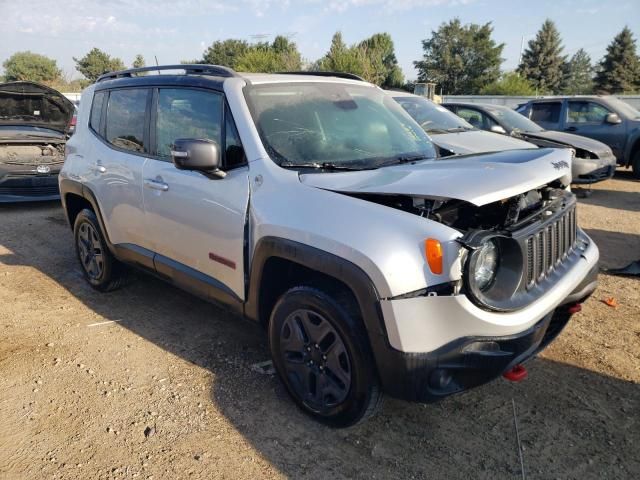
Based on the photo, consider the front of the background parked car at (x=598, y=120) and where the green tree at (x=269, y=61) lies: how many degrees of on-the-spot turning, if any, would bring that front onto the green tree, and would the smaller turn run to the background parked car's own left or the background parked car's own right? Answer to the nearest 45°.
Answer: approximately 180°

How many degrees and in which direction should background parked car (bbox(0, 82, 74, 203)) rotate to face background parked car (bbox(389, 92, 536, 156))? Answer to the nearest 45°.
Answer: approximately 45° to its left

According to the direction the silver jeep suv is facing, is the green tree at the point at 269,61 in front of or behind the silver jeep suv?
behind

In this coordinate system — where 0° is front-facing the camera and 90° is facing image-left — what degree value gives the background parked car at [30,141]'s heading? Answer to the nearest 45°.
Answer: approximately 0°

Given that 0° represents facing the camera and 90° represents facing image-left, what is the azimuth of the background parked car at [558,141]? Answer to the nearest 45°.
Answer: approximately 315°

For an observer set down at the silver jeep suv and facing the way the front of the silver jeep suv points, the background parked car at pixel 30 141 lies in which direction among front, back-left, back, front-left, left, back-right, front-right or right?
back
